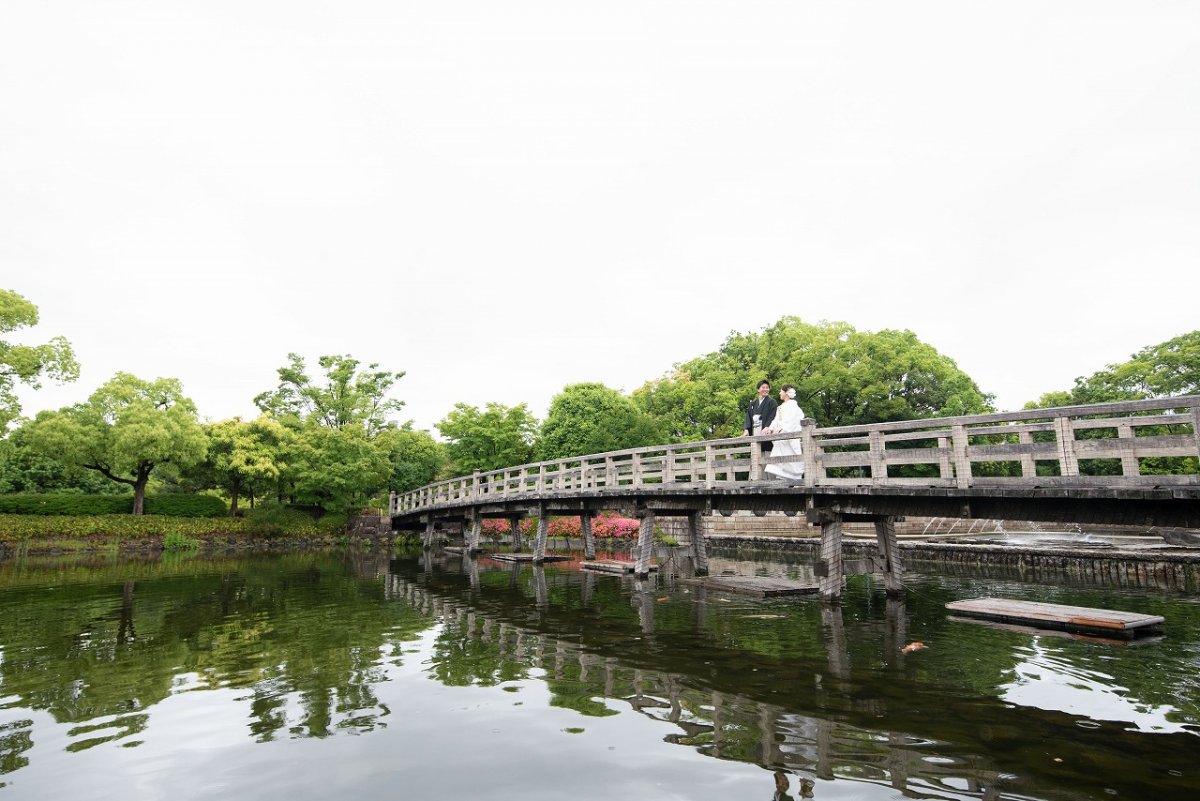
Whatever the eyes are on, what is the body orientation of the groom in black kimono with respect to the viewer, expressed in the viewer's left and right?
facing the viewer

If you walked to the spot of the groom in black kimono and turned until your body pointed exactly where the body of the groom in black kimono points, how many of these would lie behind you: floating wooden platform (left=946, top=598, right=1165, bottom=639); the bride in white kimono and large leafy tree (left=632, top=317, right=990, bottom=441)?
1

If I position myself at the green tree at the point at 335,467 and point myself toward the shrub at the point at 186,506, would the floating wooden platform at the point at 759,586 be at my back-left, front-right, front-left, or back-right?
back-left

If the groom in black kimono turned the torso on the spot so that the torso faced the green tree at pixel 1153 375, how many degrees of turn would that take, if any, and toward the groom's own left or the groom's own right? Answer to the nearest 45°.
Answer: approximately 135° to the groom's own left

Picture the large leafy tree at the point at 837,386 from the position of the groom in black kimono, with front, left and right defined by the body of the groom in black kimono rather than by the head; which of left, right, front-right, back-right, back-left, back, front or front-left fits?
back

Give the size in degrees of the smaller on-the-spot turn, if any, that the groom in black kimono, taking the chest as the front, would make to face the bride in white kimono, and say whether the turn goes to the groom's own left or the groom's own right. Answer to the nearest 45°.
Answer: approximately 45° to the groom's own left

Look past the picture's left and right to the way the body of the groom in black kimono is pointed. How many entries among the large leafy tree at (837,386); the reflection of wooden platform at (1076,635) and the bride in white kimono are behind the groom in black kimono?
1

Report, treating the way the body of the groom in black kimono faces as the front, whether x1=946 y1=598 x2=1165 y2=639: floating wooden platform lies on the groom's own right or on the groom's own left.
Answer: on the groom's own left

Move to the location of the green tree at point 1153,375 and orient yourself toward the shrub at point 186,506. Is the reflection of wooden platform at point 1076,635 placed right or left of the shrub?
left

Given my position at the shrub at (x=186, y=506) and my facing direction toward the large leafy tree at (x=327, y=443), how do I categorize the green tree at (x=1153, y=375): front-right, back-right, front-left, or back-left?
front-right

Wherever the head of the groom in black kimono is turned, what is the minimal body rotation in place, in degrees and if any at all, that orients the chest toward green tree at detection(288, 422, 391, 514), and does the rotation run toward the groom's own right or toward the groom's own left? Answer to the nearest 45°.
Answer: approximately 135° to the groom's own right

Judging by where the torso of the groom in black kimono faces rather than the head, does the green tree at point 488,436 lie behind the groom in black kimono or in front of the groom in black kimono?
behind
